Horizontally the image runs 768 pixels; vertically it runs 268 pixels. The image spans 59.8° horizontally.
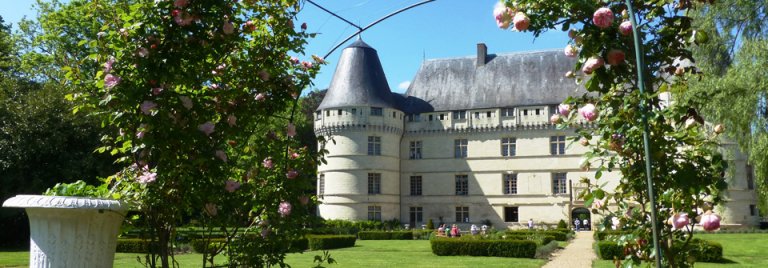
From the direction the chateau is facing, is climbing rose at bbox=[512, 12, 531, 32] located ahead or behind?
ahead

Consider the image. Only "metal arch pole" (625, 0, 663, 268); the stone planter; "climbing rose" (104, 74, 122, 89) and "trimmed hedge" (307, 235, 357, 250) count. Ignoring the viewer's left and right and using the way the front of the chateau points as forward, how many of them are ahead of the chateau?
4

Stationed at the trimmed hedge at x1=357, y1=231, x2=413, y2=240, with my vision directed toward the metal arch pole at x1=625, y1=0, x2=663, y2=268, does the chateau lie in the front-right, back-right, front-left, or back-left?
back-left

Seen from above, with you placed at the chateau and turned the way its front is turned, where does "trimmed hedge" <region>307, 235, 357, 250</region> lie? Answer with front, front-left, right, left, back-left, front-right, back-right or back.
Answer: front

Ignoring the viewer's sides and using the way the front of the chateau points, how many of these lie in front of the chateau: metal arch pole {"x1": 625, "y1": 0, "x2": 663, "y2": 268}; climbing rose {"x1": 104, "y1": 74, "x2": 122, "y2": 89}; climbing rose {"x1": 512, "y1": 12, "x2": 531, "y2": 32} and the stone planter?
4

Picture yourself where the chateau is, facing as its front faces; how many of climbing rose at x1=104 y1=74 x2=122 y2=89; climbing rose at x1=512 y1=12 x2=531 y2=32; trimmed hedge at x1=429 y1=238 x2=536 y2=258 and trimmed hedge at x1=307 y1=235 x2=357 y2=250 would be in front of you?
4

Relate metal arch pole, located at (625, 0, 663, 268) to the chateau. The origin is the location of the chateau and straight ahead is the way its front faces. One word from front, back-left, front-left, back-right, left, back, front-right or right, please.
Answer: front

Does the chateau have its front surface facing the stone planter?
yes

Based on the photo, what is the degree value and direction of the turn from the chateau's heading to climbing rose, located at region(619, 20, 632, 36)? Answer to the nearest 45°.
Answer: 0° — it already faces it

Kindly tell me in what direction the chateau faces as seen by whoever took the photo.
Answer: facing the viewer

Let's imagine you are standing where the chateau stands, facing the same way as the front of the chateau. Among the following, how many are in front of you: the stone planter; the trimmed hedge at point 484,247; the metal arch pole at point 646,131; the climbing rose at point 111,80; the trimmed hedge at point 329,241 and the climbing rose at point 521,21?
6

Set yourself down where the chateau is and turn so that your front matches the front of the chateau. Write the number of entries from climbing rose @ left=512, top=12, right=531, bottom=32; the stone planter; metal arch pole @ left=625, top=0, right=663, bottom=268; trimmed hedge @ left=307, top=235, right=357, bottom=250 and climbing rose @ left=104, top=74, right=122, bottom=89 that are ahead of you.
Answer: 5

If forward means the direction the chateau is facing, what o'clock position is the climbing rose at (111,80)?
The climbing rose is roughly at 12 o'clock from the chateau.

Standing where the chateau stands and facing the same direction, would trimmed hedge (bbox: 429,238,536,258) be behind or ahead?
ahead
